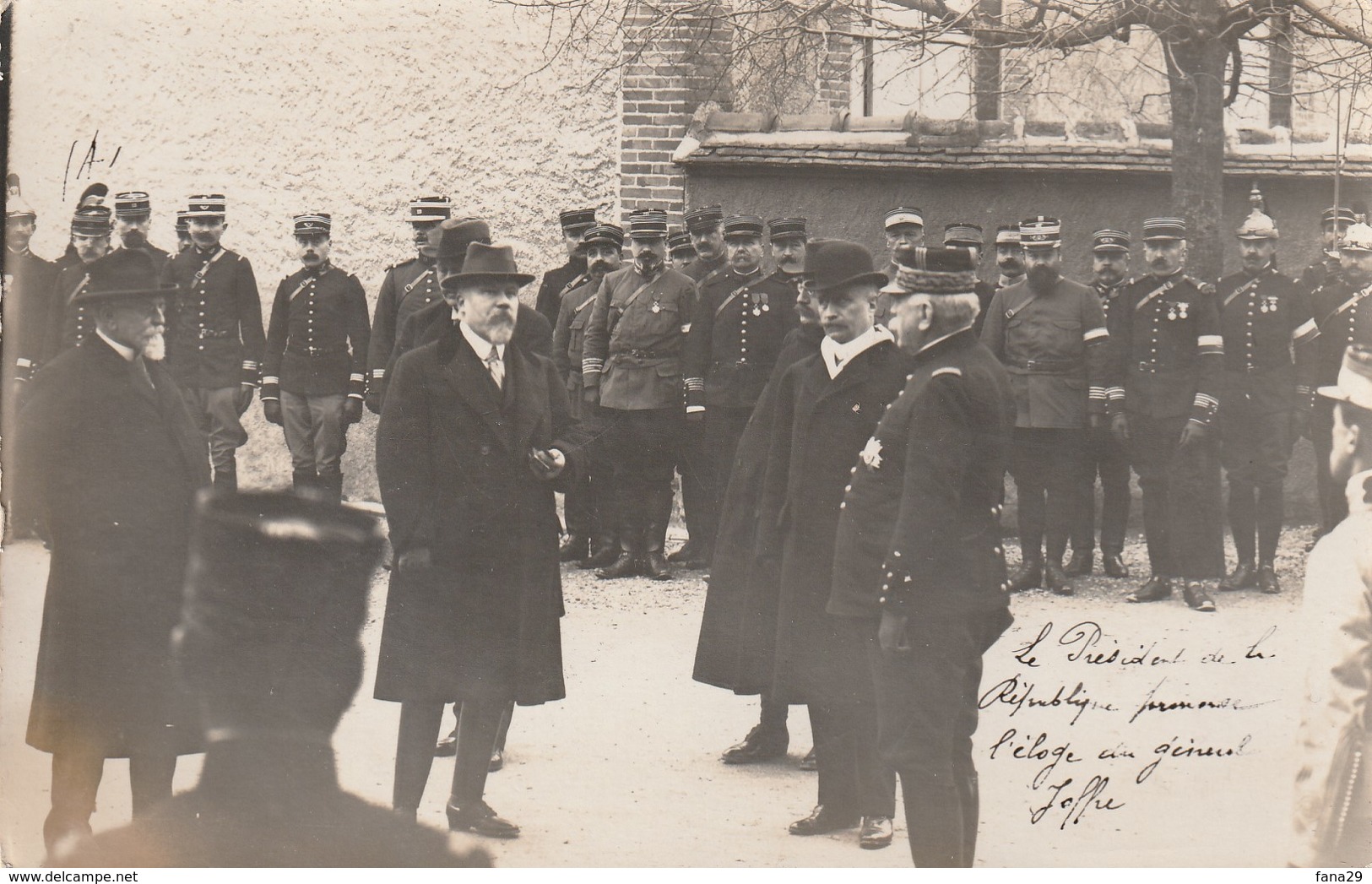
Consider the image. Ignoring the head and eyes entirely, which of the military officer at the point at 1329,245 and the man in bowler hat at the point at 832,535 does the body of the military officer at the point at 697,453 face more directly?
the man in bowler hat

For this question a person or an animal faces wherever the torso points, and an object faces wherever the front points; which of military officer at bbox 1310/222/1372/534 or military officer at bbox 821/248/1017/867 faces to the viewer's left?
military officer at bbox 821/248/1017/867

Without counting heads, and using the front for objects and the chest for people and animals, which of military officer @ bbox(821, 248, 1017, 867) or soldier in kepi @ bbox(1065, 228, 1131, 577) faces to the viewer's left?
the military officer

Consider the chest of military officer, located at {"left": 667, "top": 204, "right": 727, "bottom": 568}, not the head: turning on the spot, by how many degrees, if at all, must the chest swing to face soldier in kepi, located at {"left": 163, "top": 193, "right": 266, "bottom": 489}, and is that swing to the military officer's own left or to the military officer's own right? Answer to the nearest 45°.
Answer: approximately 45° to the military officer's own right

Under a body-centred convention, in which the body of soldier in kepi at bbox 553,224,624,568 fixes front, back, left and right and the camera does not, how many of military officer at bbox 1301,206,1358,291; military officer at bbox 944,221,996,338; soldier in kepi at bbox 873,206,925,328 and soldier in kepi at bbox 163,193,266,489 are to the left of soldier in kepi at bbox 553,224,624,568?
3

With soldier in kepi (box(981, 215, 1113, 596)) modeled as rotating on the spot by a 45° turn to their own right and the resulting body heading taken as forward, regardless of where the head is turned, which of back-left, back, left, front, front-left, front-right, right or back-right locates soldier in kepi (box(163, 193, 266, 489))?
front-right

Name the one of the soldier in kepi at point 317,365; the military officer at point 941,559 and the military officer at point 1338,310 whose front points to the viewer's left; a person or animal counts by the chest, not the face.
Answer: the military officer at point 941,559
